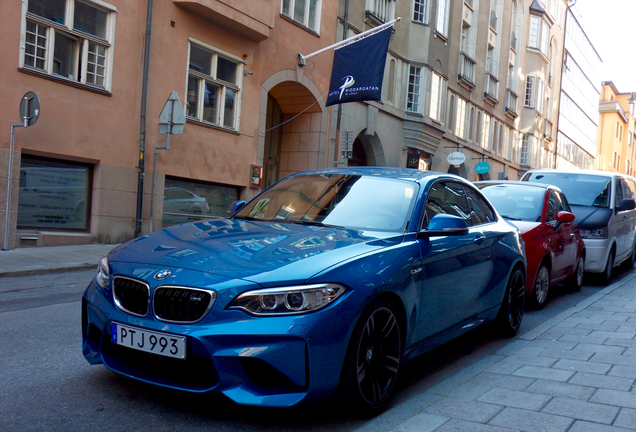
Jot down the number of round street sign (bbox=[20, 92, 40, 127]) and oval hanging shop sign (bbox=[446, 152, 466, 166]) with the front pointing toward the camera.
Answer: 1

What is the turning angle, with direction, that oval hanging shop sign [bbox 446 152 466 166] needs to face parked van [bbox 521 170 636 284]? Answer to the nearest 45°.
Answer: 0° — it already faces it

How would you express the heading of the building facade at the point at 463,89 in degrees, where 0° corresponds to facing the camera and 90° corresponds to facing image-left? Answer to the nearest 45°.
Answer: approximately 315°

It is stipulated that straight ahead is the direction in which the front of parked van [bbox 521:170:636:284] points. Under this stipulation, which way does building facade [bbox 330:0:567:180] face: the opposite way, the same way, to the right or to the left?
to the left

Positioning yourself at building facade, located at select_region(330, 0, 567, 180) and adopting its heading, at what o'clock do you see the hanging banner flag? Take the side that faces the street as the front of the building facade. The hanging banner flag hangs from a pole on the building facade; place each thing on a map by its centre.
The hanging banner flag is roughly at 2 o'clock from the building facade.

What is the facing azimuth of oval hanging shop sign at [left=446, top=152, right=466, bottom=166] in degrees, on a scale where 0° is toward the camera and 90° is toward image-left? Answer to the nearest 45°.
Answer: approximately 0°

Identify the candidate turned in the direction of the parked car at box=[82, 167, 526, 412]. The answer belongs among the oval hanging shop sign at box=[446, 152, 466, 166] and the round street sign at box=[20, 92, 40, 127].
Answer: the oval hanging shop sign at box=[446, 152, 466, 166]

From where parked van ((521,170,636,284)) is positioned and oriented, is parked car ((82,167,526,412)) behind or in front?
in front

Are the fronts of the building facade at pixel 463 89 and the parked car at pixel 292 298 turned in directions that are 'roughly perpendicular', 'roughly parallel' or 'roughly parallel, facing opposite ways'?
roughly perpendicular

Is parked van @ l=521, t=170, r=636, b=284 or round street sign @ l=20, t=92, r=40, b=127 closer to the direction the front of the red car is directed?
the round street sign
